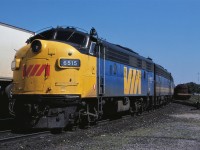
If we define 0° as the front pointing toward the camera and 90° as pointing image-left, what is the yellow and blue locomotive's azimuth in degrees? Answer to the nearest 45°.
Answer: approximately 45°
